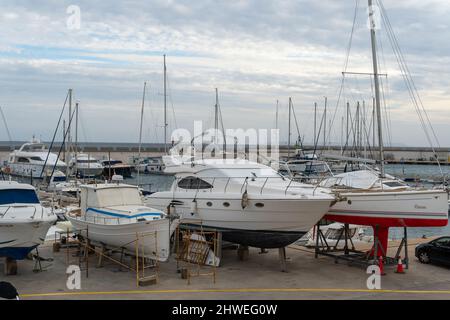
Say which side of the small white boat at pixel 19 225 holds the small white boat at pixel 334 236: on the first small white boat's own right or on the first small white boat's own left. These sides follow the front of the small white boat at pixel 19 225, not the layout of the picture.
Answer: on the first small white boat's own left
